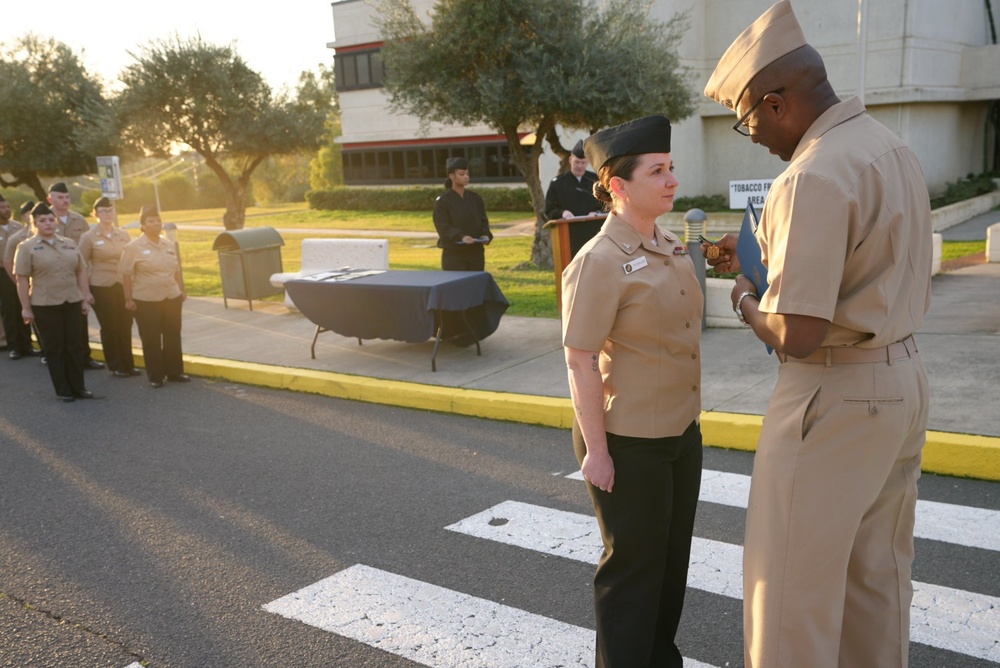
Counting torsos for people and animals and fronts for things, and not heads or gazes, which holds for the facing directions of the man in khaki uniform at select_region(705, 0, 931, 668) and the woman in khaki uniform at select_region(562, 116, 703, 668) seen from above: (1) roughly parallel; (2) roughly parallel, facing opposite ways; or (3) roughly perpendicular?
roughly parallel, facing opposite ways

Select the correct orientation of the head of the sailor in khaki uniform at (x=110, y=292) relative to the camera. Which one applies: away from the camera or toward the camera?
toward the camera

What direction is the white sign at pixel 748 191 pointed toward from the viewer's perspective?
toward the camera

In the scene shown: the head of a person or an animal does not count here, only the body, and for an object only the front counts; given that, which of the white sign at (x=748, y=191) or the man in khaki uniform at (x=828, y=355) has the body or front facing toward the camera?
the white sign

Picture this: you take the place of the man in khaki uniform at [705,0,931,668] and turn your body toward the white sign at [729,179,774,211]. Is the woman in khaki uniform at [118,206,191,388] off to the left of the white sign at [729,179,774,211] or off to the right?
left

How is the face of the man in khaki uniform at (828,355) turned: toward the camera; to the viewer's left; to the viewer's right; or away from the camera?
to the viewer's left

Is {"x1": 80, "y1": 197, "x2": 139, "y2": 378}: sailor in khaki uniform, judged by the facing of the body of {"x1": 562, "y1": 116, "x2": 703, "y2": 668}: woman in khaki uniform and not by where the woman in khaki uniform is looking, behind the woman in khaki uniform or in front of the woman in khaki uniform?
behind

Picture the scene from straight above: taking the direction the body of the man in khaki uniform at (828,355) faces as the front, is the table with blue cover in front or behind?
in front

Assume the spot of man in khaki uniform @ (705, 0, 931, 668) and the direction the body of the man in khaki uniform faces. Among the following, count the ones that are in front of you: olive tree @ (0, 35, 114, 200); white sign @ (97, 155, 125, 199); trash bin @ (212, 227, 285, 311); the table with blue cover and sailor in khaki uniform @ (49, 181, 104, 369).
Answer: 5

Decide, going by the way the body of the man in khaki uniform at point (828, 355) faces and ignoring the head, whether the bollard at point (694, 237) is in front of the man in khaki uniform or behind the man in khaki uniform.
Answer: in front

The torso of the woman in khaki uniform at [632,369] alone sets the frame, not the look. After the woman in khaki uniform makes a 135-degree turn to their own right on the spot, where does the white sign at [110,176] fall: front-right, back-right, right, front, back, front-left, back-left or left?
front-right

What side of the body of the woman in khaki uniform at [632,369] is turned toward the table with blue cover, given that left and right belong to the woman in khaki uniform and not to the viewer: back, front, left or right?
back

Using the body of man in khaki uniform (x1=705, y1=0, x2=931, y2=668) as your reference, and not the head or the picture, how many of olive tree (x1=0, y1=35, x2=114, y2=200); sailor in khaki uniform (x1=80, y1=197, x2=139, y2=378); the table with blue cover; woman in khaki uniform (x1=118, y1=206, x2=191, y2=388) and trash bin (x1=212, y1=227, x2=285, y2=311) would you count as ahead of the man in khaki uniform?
5

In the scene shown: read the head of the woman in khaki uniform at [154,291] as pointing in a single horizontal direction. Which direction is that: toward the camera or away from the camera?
toward the camera

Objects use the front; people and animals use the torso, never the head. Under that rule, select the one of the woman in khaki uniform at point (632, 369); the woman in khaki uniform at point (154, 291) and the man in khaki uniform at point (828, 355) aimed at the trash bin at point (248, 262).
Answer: the man in khaki uniform

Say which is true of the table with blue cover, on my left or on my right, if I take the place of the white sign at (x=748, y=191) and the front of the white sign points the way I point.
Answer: on my right
